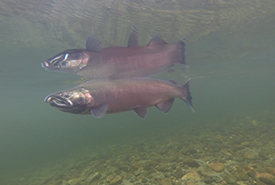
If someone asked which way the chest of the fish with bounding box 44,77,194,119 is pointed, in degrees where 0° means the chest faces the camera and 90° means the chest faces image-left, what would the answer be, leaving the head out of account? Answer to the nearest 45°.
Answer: approximately 90°

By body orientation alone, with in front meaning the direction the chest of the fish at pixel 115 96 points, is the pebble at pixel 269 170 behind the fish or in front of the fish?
behind

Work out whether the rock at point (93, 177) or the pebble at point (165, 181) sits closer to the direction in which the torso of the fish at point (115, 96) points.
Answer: the rock
